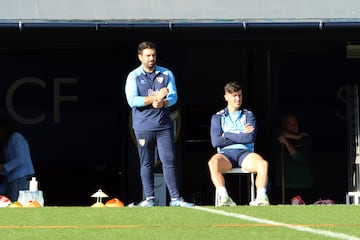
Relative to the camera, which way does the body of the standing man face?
toward the camera

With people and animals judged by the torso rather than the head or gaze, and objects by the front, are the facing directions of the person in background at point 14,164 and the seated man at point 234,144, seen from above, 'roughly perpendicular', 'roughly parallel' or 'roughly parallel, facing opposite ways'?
roughly perpendicular

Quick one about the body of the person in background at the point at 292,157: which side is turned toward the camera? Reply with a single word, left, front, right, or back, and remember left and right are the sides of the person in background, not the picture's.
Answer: front

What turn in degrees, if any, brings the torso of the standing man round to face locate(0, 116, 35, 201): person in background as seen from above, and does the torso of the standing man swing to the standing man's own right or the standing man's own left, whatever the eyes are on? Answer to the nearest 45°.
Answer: approximately 135° to the standing man's own right

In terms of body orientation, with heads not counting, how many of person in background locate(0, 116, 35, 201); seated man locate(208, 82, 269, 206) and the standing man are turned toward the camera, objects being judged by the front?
2

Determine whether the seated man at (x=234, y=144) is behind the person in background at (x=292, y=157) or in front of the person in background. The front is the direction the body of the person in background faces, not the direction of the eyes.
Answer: in front

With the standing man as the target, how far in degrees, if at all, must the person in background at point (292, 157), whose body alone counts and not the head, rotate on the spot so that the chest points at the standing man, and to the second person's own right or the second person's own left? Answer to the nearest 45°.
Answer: approximately 45° to the second person's own right
